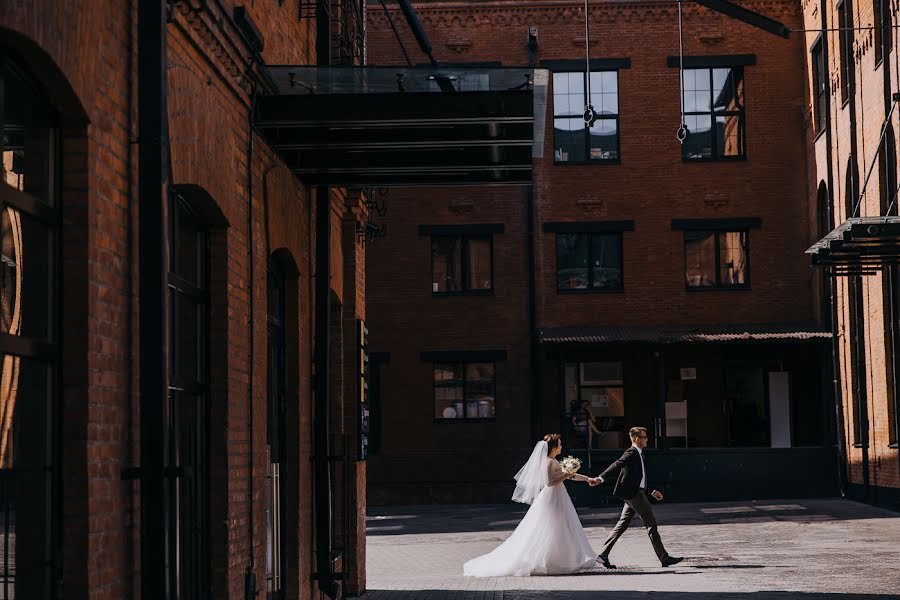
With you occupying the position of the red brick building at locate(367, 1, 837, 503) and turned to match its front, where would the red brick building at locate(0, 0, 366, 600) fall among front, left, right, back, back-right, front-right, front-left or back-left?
front

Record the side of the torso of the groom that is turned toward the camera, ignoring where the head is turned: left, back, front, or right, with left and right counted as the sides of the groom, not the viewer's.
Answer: right

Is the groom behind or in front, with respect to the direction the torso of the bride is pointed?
in front

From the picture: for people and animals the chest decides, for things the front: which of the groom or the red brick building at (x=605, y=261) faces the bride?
the red brick building

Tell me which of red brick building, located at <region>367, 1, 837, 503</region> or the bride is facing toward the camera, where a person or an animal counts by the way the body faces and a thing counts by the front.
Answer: the red brick building

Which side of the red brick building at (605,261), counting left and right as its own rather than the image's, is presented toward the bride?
front

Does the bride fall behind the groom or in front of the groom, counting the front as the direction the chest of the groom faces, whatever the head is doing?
behind

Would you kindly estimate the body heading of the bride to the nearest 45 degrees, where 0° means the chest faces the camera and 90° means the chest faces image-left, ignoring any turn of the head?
approximately 270°

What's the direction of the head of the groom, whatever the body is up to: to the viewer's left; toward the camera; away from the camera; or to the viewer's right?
to the viewer's right

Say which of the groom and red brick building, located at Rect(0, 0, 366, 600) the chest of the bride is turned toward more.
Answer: the groom

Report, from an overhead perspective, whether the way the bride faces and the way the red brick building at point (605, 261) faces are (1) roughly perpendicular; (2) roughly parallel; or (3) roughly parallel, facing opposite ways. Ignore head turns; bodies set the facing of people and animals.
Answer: roughly perpendicular

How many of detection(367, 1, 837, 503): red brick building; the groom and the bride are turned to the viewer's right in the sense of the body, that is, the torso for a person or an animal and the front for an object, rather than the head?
2

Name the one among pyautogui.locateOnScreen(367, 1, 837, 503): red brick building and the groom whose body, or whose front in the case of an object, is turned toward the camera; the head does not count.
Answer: the red brick building

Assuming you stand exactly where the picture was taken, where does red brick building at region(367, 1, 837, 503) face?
facing the viewer

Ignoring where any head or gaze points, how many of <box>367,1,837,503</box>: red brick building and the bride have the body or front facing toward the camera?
1
